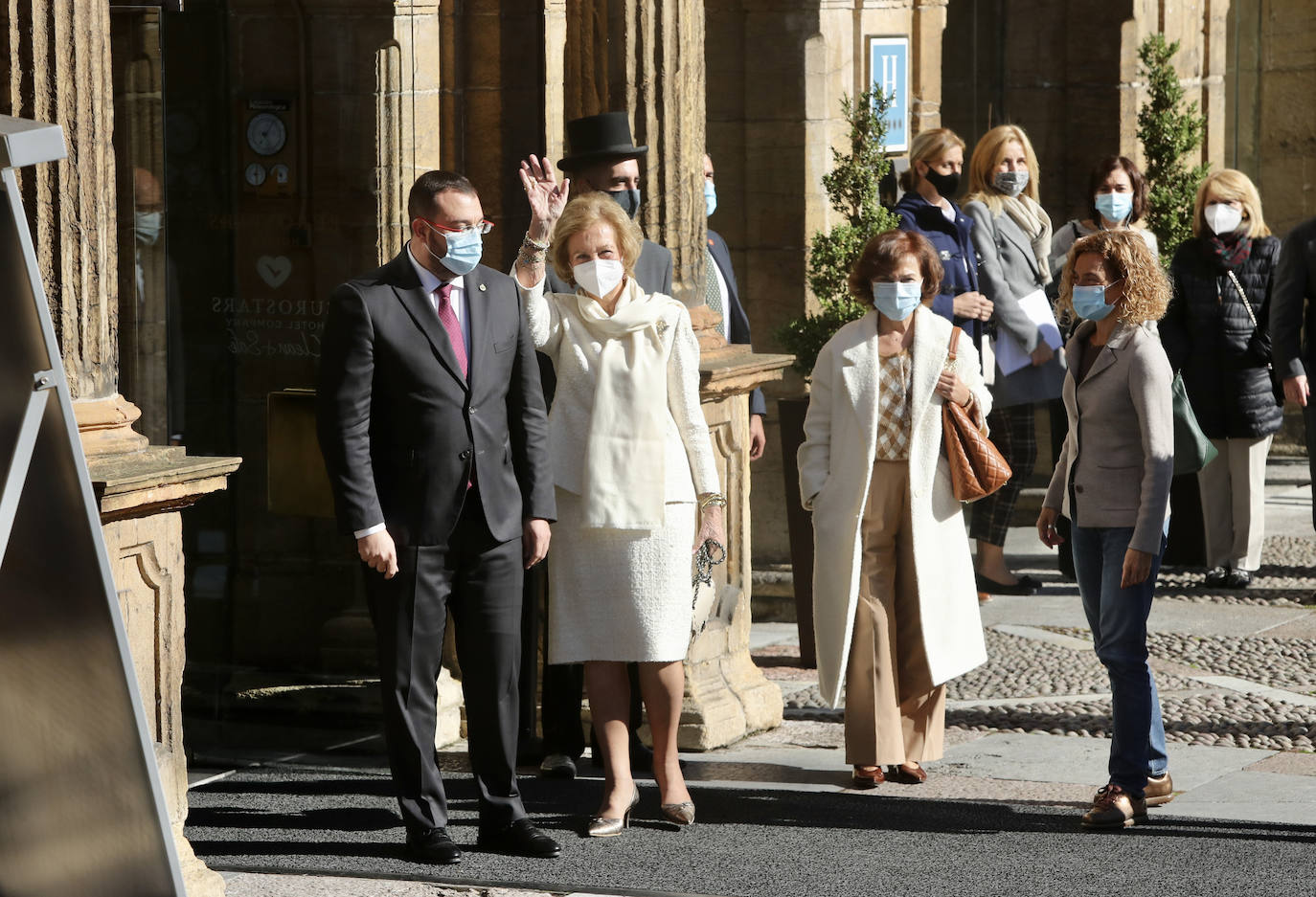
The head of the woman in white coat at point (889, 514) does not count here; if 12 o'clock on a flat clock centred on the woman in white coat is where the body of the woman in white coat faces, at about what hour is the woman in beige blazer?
The woman in beige blazer is roughly at 10 o'clock from the woman in white coat.

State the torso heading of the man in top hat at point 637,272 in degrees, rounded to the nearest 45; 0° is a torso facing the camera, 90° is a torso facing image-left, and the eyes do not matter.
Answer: approximately 0°

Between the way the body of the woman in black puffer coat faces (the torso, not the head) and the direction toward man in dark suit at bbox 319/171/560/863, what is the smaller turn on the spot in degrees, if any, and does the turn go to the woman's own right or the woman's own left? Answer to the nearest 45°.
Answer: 0° — they already face them

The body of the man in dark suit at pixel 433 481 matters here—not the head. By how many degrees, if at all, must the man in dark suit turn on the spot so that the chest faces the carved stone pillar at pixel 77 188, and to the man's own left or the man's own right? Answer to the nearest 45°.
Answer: approximately 90° to the man's own right

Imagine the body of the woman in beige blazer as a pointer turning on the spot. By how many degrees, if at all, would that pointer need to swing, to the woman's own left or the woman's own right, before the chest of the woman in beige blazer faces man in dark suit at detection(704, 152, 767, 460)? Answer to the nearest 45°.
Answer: approximately 90° to the woman's own right

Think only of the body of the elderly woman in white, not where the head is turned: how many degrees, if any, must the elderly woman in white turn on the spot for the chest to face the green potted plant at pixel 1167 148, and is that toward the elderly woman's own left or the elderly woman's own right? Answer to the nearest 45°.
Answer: approximately 135° to the elderly woman's own left

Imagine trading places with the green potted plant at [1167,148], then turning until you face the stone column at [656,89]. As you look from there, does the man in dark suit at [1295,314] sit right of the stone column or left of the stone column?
left
